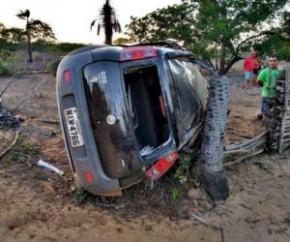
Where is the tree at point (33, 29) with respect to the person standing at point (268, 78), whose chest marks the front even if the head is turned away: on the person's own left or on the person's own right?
on the person's own right

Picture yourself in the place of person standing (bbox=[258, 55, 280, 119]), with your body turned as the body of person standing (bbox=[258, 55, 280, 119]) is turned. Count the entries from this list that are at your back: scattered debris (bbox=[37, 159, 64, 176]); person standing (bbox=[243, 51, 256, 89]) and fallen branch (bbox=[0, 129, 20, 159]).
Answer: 1

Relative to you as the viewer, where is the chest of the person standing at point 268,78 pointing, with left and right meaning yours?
facing the viewer

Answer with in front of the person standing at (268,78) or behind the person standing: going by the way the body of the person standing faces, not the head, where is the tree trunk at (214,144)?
in front

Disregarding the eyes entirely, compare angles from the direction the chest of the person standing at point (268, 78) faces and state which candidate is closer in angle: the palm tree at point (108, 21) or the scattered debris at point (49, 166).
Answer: the scattered debris

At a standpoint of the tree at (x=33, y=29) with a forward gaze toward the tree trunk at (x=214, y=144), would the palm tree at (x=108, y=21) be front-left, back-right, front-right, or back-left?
front-left

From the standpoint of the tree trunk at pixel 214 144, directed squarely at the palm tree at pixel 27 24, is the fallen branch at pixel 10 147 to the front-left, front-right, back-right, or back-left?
front-left

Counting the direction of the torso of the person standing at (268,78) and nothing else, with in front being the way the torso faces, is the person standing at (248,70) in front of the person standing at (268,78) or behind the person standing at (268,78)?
behind

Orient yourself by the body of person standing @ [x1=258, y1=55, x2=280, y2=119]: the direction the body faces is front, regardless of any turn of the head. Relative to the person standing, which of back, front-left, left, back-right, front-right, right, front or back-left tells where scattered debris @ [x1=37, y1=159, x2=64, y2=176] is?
front-right

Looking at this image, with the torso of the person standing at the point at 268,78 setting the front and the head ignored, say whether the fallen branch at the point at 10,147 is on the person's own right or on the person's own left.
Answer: on the person's own right

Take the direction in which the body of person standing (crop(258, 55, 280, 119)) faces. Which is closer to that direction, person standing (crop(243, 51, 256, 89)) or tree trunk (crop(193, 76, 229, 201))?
the tree trunk

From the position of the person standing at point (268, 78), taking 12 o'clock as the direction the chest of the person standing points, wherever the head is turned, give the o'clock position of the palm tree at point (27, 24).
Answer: The palm tree is roughly at 4 o'clock from the person standing.

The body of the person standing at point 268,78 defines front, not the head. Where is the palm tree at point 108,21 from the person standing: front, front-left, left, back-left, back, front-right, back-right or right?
back-right
